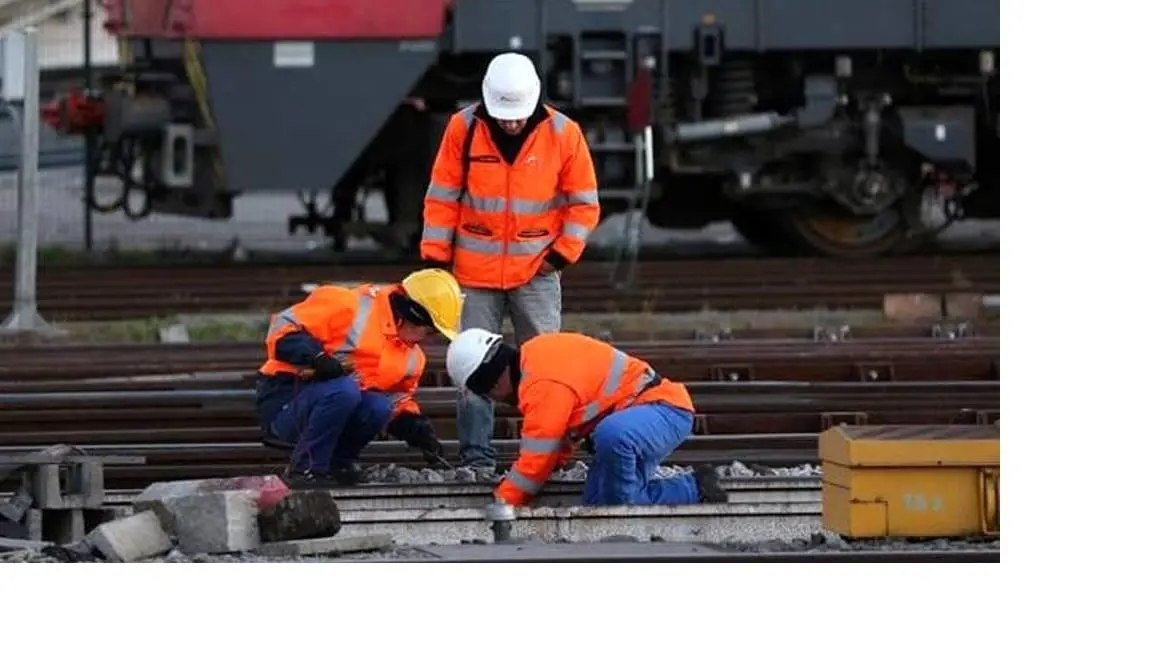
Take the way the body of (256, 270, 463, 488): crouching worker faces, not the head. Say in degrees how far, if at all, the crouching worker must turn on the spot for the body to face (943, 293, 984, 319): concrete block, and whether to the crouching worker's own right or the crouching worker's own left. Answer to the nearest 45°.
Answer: approximately 90° to the crouching worker's own left

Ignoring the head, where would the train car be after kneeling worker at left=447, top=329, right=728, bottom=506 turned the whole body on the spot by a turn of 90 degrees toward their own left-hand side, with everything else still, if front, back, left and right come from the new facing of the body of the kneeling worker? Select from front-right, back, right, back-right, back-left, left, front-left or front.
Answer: back

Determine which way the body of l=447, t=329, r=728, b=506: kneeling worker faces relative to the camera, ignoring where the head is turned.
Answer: to the viewer's left

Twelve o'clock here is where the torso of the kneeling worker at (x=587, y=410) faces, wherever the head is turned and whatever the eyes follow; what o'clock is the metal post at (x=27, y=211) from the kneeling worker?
The metal post is roughly at 2 o'clock from the kneeling worker.

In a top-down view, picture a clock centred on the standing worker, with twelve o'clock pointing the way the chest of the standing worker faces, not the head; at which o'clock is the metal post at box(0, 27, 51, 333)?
The metal post is roughly at 5 o'clock from the standing worker.

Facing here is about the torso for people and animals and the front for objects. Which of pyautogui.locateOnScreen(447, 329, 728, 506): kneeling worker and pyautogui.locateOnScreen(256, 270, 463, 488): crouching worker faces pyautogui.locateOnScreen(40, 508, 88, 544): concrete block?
pyautogui.locateOnScreen(447, 329, 728, 506): kneeling worker

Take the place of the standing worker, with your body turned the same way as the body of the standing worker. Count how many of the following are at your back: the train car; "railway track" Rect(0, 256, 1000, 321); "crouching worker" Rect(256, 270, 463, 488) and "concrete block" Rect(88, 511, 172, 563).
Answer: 2

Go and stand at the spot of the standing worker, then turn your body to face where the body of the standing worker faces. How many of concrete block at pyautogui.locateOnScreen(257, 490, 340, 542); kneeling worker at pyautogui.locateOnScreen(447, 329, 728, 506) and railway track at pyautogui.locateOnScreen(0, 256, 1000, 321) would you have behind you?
1

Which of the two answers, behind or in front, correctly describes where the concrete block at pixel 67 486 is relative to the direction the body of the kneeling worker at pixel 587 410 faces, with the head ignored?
in front

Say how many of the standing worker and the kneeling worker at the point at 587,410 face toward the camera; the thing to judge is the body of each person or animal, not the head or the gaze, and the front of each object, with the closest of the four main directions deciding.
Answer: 1

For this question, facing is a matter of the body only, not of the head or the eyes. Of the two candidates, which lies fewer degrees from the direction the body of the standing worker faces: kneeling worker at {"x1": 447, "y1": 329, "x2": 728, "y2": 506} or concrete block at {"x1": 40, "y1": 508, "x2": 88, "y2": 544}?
the kneeling worker

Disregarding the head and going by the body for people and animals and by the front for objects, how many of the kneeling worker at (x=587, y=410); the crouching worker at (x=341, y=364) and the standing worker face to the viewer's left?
1

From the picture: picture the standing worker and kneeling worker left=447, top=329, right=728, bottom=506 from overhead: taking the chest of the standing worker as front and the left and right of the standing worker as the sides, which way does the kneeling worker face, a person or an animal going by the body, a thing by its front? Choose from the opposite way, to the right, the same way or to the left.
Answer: to the right

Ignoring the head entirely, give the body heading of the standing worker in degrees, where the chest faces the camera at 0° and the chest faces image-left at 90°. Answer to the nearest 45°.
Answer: approximately 0°
